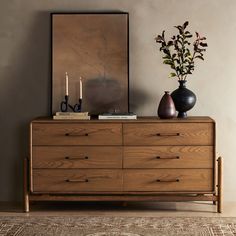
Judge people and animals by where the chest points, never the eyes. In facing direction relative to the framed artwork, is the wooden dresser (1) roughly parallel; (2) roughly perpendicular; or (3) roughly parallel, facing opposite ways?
roughly parallel

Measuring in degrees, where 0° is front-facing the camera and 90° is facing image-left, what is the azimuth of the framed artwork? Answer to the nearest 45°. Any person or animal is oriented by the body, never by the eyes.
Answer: approximately 0°

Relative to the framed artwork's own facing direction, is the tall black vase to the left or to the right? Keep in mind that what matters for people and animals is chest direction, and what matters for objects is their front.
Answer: on its left

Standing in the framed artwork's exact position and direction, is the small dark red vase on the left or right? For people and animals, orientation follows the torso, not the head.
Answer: on its left

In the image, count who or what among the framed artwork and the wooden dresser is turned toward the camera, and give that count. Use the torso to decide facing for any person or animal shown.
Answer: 2

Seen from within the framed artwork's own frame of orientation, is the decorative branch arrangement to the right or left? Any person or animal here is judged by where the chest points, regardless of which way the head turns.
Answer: on its left

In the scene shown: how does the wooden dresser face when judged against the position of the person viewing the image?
facing the viewer
